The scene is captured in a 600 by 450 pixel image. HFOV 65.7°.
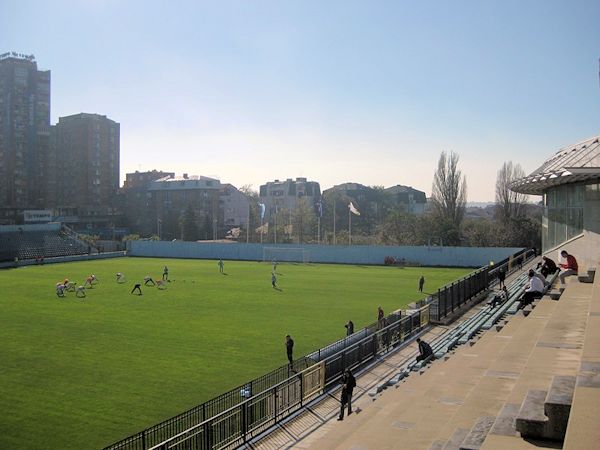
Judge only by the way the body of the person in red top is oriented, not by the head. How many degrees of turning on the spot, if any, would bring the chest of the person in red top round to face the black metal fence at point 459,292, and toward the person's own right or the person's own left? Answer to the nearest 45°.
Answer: approximately 45° to the person's own right

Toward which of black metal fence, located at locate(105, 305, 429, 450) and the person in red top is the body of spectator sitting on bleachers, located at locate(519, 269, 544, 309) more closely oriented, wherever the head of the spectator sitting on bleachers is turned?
the black metal fence

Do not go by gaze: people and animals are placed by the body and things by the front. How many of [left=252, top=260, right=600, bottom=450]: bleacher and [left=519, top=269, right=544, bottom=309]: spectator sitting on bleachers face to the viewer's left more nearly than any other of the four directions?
2

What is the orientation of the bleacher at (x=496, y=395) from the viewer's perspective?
to the viewer's left

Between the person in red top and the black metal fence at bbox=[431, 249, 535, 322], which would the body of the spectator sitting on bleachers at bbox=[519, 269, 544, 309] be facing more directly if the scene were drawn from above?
the black metal fence

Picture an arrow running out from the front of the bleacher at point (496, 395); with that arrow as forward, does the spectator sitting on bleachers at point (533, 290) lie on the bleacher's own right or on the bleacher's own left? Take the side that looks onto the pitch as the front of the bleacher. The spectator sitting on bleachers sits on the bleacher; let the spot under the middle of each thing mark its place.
on the bleacher's own right

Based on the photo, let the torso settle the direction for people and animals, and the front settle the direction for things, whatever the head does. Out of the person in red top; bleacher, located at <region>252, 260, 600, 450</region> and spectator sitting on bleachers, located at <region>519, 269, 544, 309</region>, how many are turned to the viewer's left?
3

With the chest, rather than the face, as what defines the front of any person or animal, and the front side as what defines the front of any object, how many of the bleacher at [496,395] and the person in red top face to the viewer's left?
2

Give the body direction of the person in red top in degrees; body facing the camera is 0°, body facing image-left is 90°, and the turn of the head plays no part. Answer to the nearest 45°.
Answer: approximately 90°

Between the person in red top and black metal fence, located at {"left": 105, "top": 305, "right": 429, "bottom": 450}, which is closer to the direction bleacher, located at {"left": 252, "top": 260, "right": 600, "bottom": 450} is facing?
the black metal fence

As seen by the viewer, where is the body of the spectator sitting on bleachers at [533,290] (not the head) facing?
to the viewer's left

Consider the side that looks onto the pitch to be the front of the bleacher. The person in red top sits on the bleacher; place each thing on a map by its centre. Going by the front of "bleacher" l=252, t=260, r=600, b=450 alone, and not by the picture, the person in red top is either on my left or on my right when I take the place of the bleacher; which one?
on my right

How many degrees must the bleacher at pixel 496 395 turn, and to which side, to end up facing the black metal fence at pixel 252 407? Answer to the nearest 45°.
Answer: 0° — it already faces it

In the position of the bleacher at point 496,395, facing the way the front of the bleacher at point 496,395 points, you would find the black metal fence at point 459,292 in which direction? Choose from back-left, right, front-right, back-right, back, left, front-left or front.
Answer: right
